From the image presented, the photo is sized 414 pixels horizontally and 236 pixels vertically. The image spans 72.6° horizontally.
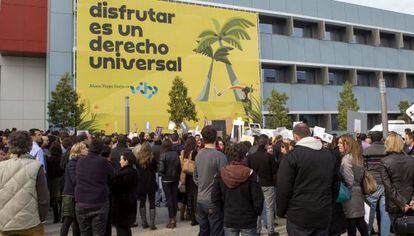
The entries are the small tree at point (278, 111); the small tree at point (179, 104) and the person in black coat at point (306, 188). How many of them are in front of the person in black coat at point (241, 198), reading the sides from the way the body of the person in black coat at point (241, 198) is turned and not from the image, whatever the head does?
2

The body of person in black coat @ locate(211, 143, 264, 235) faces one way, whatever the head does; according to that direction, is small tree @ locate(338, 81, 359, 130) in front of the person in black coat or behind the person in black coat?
in front

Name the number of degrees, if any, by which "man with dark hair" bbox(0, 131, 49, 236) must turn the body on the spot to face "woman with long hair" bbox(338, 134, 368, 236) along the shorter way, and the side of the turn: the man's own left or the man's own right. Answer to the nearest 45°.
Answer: approximately 90° to the man's own right

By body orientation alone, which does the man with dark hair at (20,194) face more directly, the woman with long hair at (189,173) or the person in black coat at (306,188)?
the woman with long hair

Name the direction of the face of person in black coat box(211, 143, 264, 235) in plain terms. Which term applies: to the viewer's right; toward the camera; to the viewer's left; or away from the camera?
away from the camera

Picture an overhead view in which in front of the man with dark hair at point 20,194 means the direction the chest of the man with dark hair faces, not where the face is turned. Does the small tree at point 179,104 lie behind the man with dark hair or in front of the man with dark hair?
in front

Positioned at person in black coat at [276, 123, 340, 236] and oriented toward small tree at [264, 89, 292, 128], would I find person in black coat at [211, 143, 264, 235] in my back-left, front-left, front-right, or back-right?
front-left

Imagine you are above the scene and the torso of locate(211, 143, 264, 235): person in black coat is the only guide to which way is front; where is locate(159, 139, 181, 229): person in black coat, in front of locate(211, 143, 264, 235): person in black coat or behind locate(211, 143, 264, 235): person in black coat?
in front

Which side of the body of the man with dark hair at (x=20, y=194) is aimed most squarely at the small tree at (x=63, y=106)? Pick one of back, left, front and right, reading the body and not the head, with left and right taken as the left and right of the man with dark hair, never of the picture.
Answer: front

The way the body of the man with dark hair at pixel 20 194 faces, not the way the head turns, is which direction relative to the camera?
away from the camera

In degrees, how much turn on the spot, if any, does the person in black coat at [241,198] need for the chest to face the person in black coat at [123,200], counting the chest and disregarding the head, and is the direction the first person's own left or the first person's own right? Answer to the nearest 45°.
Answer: approximately 45° to the first person's own left

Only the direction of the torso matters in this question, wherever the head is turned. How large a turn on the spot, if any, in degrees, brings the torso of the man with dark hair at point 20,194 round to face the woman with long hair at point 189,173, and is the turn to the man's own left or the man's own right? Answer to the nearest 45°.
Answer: approximately 45° to the man's own right

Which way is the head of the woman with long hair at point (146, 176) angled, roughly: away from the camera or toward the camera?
away from the camera

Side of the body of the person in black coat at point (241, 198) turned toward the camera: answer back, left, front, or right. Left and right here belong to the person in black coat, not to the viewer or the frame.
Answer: back

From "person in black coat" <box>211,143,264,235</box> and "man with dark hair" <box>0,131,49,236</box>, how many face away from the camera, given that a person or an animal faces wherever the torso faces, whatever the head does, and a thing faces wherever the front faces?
2
